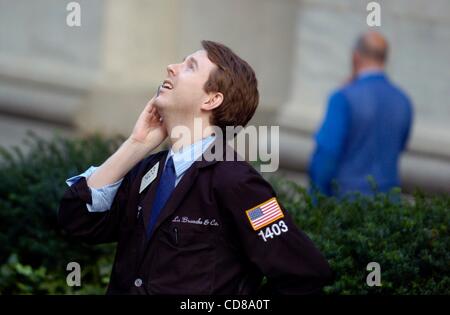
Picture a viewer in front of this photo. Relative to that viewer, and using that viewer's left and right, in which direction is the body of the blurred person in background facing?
facing away from the viewer and to the left of the viewer
